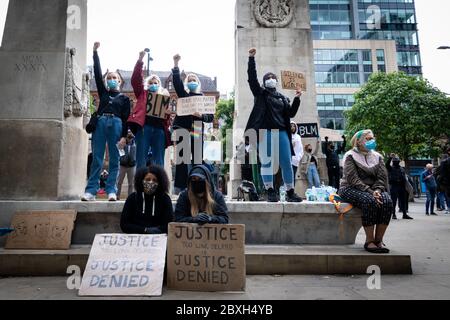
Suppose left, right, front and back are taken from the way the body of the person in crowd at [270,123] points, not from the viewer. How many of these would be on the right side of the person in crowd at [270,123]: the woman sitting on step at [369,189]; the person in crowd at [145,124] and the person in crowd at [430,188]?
1

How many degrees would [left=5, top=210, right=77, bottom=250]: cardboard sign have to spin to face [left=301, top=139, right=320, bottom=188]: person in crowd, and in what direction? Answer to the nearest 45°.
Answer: approximately 90° to its left

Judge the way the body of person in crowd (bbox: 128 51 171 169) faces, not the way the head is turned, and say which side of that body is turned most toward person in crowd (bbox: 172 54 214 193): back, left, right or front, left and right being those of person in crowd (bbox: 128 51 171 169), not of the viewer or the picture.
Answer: left

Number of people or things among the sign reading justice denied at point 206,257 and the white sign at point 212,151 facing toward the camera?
2

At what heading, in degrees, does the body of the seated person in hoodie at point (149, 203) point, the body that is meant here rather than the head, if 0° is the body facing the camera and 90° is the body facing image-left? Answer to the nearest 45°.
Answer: approximately 0°

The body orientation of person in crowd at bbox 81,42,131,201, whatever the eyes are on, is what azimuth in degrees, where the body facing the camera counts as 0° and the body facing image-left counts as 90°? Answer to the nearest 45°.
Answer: approximately 0°

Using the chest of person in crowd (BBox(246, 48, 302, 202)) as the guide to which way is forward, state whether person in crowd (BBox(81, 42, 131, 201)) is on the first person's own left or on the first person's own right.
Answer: on the first person's own right
